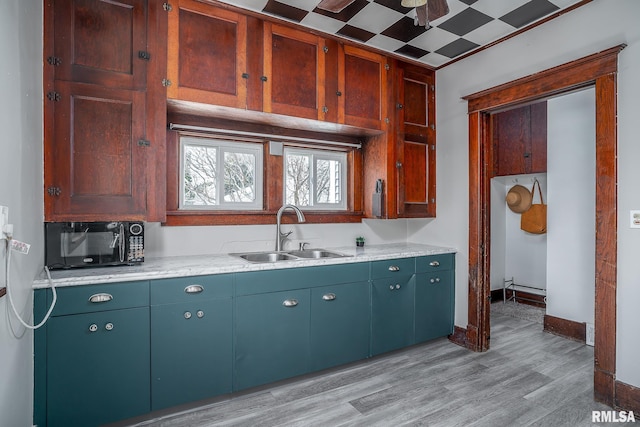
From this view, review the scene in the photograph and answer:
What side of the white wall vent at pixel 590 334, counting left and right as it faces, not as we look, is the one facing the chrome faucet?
front

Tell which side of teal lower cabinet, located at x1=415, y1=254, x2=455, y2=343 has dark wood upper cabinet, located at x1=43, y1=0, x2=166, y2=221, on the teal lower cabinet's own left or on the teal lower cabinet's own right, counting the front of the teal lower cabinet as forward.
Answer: on the teal lower cabinet's own right

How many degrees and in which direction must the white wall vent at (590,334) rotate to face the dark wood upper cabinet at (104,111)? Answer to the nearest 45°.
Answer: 0° — it already faces it

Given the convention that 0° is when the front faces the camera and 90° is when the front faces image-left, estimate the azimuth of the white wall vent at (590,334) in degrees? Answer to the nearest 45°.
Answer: approximately 45°

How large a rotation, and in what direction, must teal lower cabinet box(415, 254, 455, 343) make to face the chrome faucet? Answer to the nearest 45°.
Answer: approximately 90° to its right

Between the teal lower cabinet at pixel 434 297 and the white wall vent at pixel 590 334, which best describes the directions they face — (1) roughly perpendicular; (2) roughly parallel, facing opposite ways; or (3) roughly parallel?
roughly perpendicular

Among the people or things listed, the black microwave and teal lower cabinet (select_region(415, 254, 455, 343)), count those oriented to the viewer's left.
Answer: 0

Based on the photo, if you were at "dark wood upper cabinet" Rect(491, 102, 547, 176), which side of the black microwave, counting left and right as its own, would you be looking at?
left

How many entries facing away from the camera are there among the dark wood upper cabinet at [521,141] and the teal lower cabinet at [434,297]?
0

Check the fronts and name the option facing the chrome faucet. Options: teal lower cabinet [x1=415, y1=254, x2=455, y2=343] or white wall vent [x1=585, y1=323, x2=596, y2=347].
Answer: the white wall vent

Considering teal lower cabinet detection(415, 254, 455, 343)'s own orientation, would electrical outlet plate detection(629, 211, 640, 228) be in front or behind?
in front

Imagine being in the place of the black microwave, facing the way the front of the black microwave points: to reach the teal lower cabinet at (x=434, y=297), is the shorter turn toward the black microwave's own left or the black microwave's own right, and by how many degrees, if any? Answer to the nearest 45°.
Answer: approximately 90° to the black microwave's own left
